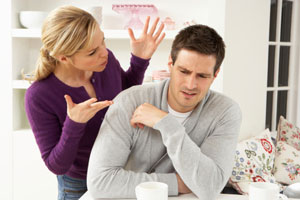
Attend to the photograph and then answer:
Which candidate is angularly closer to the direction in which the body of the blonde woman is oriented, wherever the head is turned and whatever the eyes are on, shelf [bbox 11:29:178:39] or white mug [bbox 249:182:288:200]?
the white mug

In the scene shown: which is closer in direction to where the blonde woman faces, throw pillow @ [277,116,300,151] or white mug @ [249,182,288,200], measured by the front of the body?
the white mug

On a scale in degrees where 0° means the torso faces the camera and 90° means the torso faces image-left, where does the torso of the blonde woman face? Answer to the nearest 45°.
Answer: approximately 315°

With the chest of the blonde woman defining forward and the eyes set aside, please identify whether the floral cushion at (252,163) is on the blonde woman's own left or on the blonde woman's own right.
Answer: on the blonde woman's own left

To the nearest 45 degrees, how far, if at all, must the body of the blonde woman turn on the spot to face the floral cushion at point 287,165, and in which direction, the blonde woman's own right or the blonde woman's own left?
approximately 90° to the blonde woman's own left

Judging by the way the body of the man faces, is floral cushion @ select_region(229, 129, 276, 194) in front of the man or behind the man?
behind

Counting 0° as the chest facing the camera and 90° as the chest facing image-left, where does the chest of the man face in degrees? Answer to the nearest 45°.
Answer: approximately 0°
